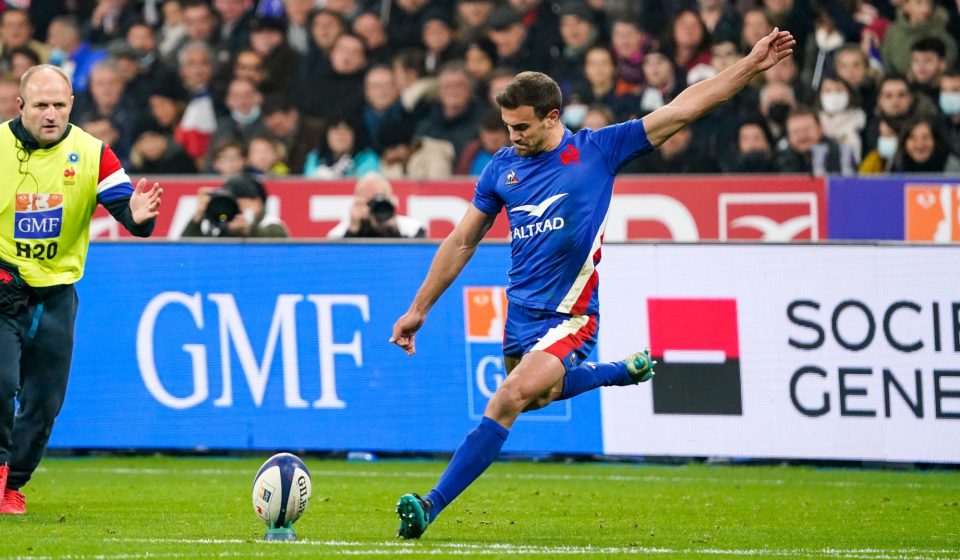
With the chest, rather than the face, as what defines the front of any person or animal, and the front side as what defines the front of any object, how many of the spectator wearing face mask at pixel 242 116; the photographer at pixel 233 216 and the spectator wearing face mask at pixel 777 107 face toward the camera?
3

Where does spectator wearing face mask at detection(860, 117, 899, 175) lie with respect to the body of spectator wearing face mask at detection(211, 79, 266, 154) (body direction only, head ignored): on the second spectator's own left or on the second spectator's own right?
on the second spectator's own left

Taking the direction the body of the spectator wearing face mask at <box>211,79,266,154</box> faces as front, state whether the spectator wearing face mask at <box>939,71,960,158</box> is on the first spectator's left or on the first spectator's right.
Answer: on the first spectator's left

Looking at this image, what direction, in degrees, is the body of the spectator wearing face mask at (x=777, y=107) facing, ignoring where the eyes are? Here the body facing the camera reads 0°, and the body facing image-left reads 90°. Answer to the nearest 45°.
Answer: approximately 0°

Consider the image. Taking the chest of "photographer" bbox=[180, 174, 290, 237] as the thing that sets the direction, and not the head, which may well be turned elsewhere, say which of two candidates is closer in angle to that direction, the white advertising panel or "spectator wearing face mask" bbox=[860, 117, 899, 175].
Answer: the white advertising panel

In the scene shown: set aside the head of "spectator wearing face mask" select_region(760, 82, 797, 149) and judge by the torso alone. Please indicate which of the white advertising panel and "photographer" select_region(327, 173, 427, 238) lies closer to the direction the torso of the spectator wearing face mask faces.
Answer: the white advertising panel

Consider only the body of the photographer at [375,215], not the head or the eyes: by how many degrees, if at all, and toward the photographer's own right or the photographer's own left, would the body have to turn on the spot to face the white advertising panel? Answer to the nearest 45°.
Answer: approximately 45° to the photographer's own left

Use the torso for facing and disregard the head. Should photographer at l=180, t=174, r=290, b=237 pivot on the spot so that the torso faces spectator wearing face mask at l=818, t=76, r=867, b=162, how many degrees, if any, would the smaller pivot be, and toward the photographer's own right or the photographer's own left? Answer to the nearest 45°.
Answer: approximately 90° to the photographer's own left

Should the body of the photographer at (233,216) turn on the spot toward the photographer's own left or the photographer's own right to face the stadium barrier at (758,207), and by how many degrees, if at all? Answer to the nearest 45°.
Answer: approximately 90° to the photographer's own left

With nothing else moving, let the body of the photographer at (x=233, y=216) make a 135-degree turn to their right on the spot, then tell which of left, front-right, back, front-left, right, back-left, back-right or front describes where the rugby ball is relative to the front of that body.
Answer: back-left

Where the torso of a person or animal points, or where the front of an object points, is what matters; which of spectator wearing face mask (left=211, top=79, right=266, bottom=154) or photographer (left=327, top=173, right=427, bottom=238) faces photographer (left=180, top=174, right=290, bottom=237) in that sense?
the spectator wearing face mask

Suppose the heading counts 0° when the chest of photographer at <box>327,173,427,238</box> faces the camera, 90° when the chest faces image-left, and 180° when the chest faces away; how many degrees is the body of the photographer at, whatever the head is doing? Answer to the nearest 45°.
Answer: approximately 0°
